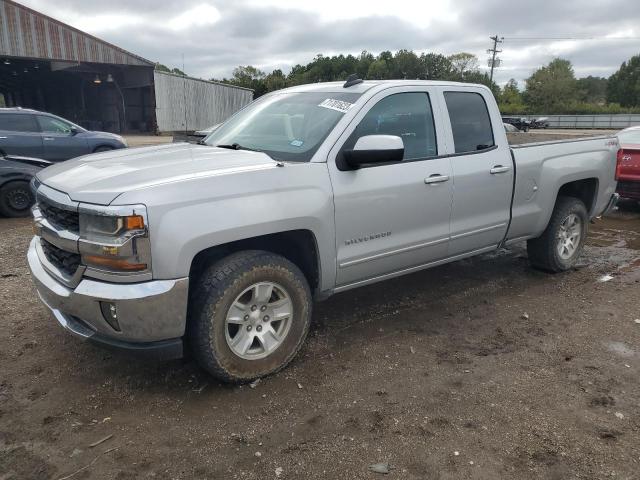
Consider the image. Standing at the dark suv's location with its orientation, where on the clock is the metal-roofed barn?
The metal-roofed barn is roughly at 9 o'clock from the dark suv.

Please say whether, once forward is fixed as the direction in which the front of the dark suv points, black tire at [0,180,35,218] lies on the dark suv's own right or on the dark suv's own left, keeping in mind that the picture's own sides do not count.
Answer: on the dark suv's own right

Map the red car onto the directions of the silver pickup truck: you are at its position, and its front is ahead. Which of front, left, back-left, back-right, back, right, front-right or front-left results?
back

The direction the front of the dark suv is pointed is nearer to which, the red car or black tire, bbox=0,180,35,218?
the red car

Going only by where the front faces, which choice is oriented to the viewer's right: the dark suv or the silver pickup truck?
the dark suv

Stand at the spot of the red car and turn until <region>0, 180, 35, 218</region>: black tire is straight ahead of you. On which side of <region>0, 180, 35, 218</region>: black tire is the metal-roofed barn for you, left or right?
right

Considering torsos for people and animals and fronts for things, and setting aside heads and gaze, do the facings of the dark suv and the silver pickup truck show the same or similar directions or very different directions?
very different directions

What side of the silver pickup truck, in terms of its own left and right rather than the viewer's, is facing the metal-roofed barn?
right

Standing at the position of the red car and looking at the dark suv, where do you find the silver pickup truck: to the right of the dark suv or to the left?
left

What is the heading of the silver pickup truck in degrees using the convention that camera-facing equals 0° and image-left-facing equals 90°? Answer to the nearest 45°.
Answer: approximately 45°

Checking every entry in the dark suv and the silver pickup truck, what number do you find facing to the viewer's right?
1

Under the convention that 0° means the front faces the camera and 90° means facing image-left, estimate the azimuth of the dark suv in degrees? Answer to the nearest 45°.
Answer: approximately 270°

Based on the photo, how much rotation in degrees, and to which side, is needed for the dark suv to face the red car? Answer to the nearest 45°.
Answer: approximately 45° to its right
